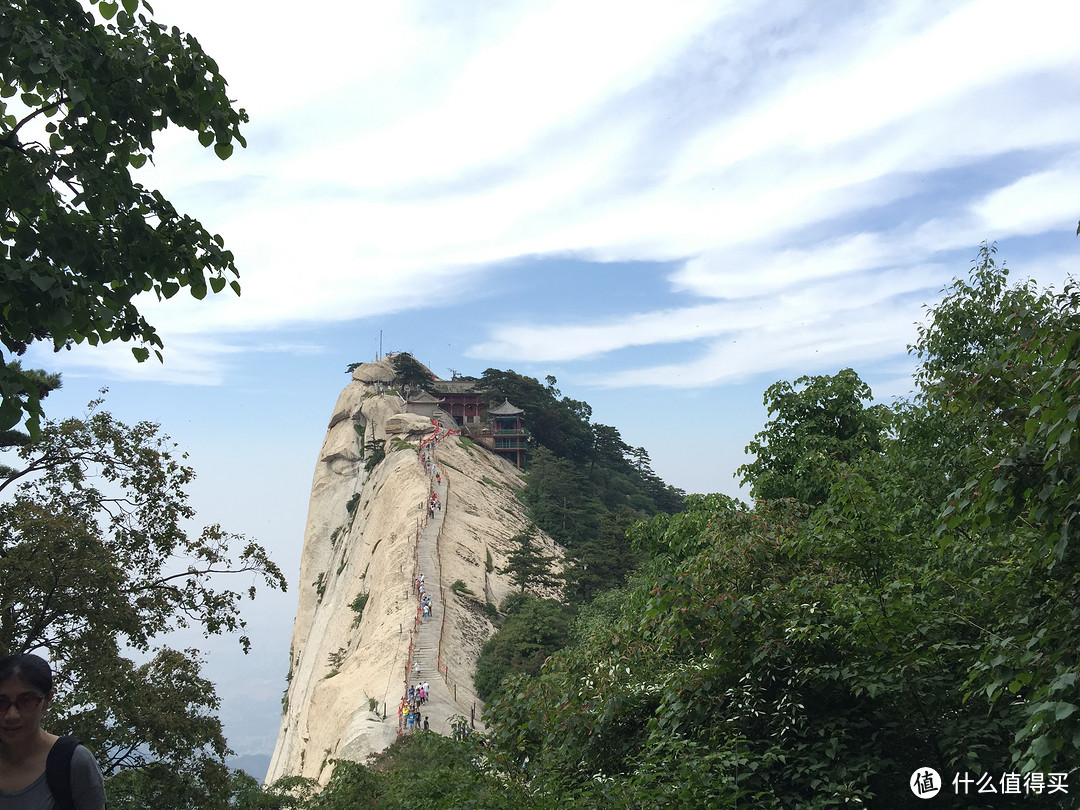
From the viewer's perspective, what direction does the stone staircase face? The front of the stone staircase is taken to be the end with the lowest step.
toward the camera

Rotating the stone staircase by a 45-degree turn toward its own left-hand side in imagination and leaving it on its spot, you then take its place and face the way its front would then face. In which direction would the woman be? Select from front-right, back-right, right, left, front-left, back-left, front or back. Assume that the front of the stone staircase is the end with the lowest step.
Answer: front-right

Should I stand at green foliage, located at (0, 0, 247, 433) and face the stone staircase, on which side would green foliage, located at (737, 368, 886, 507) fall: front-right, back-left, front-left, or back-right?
front-right
